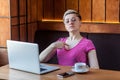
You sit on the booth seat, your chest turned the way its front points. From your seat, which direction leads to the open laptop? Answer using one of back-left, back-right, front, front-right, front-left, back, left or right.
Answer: front-right

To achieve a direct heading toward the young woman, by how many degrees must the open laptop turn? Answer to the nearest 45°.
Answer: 0° — it already faces them

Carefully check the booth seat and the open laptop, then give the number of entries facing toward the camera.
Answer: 1

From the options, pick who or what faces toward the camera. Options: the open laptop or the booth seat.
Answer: the booth seat

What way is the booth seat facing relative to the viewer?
toward the camera

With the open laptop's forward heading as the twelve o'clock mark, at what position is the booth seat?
The booth seat is roughly at 12 o'clock from the open laptop.

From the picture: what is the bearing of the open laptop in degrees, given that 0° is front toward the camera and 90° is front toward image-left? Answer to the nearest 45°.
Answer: approximately 225°

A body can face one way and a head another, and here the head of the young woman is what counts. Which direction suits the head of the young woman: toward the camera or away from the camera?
toward the camera
